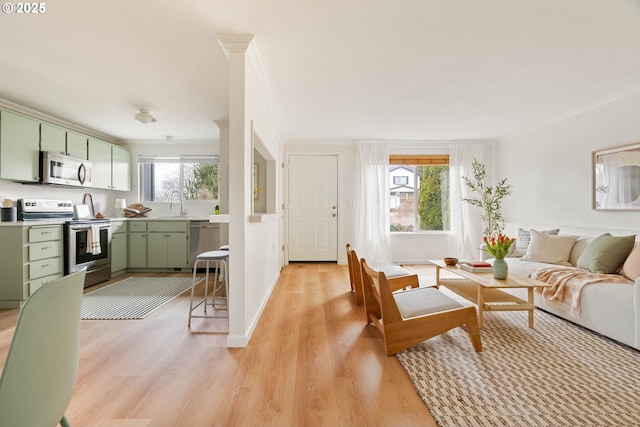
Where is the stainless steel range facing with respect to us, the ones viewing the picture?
facing the viewer and to the right of the viewer

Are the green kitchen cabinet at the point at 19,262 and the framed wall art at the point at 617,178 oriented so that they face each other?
yes

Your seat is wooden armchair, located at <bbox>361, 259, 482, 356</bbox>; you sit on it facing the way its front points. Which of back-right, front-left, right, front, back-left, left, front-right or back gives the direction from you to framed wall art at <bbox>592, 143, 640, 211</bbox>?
front

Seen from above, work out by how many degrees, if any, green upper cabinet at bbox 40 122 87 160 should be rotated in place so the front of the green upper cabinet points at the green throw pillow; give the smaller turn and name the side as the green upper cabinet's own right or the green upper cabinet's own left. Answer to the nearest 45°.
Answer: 0° — it already faces it

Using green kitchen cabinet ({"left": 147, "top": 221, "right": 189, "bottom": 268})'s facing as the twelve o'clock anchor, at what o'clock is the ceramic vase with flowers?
The ceramic vase with flowers is roughly at 11 o'clock from the green kitchen cabinet.

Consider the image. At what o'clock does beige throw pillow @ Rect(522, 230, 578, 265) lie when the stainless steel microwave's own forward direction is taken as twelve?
The beige throw pillow is roughly at 12 o'clock from the stainless steel microwave.

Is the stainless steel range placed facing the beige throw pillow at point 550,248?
yes

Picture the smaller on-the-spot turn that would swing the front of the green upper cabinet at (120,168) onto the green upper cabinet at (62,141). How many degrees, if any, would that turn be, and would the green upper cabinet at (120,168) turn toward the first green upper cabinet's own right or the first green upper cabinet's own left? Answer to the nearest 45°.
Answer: approximately 90° to the first green upper cabinet's own right

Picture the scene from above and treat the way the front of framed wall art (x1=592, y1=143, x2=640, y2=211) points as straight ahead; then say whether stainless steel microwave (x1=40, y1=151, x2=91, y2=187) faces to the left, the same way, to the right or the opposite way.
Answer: the opposite way

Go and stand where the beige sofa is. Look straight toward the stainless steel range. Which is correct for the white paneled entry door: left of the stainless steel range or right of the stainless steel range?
right

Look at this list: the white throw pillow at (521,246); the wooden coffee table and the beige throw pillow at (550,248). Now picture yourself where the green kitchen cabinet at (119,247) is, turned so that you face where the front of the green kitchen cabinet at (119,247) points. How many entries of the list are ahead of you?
3

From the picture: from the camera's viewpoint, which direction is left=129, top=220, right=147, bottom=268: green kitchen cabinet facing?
toward the camera

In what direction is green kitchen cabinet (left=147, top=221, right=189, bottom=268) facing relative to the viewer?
toward the camera
